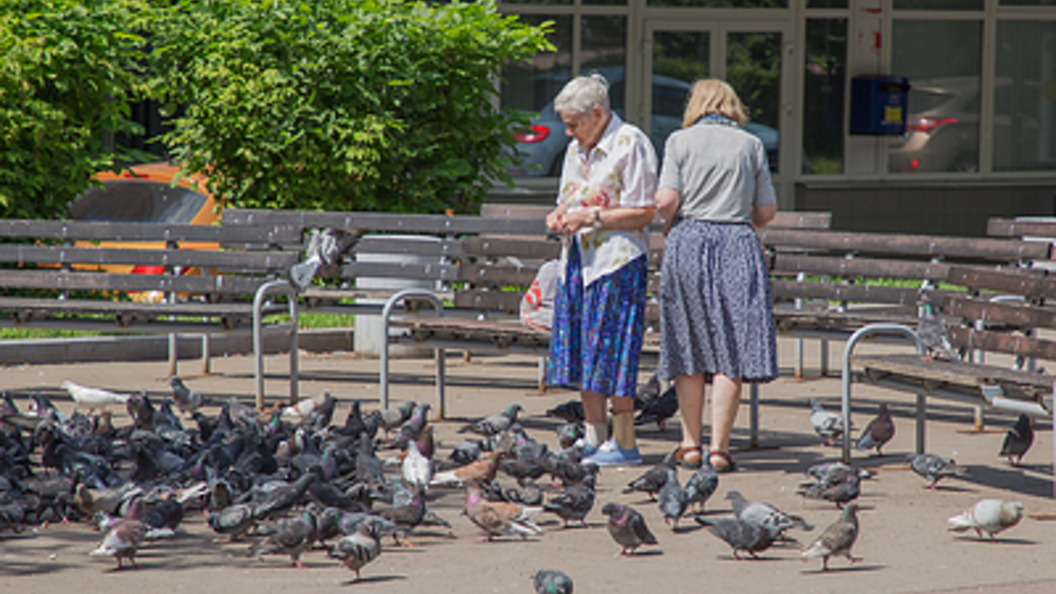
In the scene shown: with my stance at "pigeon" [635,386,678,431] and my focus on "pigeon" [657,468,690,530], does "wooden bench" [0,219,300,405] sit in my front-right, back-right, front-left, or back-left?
back-right

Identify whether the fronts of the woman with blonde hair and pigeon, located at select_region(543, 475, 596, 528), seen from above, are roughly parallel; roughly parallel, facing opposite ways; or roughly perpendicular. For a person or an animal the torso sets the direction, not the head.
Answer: roughly perpendicular

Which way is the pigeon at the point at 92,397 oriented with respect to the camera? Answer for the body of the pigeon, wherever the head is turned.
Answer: to the viewer's left

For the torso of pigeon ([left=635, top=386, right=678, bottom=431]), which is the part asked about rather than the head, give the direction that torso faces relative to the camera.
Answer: to the viewer's right

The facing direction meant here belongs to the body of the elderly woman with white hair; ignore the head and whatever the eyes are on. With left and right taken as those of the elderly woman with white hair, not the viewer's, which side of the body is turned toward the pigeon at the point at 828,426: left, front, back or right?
back

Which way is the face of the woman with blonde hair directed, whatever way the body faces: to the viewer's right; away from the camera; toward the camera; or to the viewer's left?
away from the camera
